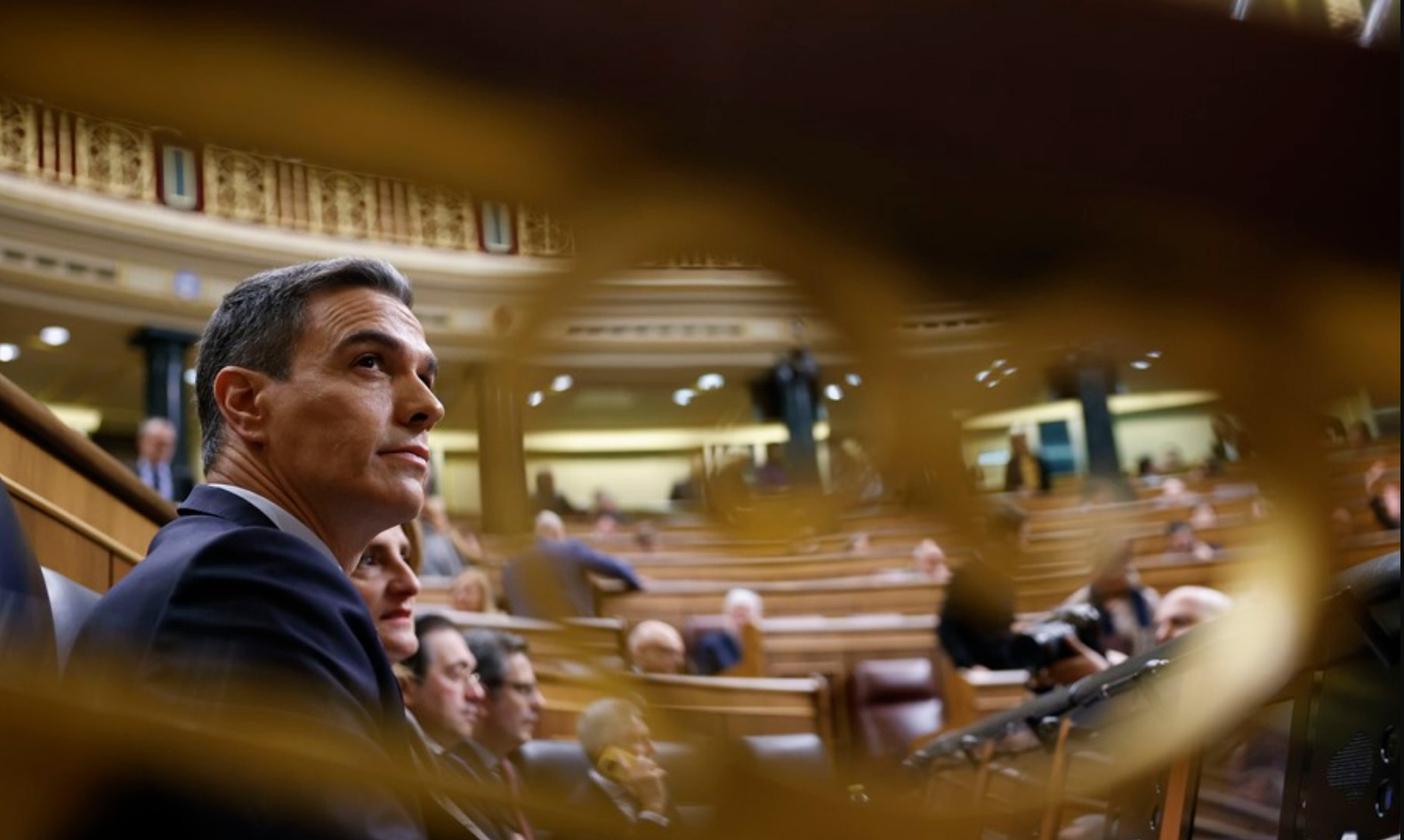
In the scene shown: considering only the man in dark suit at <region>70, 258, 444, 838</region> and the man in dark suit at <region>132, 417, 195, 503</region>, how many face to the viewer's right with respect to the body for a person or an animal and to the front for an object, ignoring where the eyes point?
1

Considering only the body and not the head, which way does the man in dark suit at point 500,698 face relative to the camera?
to the viewer's right

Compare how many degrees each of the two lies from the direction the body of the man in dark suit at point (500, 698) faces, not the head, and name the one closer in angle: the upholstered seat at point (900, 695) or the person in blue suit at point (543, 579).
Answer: the upholstered seat

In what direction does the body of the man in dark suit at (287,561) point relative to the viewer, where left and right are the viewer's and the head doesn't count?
facing to the right of the viewer

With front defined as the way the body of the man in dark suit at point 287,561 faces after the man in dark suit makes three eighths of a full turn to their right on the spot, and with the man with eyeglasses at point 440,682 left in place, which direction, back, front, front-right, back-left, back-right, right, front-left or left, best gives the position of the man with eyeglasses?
back-right

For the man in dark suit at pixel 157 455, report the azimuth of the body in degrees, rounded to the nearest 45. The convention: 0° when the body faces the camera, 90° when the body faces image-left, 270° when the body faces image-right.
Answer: approximately 0°

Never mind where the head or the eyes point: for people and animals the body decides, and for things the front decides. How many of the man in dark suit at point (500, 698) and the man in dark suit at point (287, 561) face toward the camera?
0

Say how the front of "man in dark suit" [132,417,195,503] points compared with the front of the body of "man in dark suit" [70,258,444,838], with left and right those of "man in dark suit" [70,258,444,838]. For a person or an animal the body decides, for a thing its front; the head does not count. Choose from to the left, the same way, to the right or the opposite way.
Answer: to the right

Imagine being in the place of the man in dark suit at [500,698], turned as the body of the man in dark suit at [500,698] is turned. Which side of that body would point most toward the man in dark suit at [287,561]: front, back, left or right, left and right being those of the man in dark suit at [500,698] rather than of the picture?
right

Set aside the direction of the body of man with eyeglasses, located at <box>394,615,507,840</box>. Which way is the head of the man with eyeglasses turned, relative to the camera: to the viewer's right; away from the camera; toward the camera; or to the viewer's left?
to the viewer's right

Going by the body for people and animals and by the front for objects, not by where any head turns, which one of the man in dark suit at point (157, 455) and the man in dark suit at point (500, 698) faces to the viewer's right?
the man in dark suit at point (500, 698)
